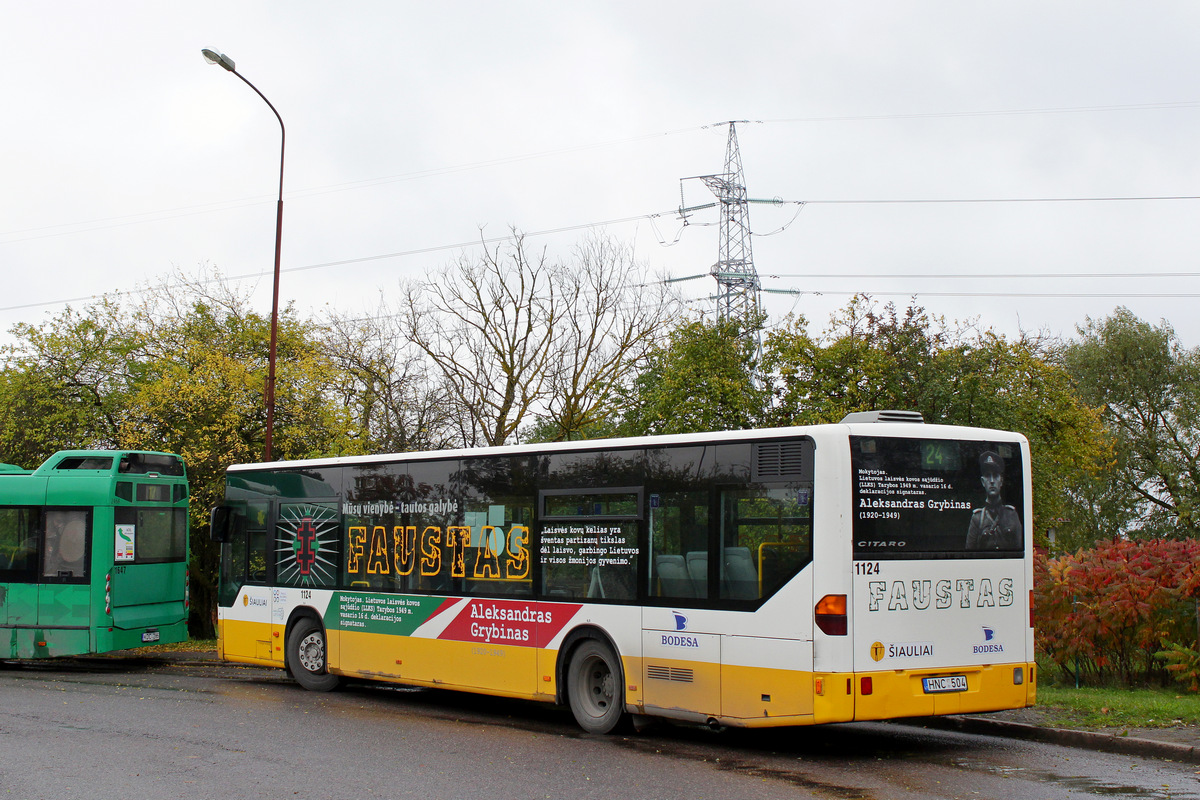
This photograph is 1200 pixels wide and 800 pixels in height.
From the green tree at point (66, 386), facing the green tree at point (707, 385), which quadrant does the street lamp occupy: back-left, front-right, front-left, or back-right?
front-right

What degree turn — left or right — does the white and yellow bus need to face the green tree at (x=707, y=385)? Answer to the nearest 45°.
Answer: approximately 45° to its right

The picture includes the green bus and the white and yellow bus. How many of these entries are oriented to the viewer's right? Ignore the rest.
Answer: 0

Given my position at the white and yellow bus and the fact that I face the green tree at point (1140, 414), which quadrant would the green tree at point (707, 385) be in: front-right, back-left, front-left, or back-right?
front-left

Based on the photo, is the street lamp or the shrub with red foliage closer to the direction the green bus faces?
the street lamp

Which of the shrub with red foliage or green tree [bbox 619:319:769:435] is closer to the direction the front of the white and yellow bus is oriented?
the green tree

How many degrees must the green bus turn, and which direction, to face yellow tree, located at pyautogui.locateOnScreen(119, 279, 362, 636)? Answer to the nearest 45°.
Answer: approximately 45° to its right

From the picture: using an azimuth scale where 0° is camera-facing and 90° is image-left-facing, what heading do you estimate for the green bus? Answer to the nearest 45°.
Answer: approximately 135°

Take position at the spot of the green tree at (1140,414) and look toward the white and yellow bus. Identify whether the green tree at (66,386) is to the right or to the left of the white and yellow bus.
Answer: right

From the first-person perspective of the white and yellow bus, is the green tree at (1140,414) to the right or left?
on its right

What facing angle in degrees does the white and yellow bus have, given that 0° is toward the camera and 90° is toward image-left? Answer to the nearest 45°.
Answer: approximately 135°

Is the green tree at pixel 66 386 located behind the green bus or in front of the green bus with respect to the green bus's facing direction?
in front

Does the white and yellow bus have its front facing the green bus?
yes

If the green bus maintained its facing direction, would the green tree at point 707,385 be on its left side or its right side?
on its right
